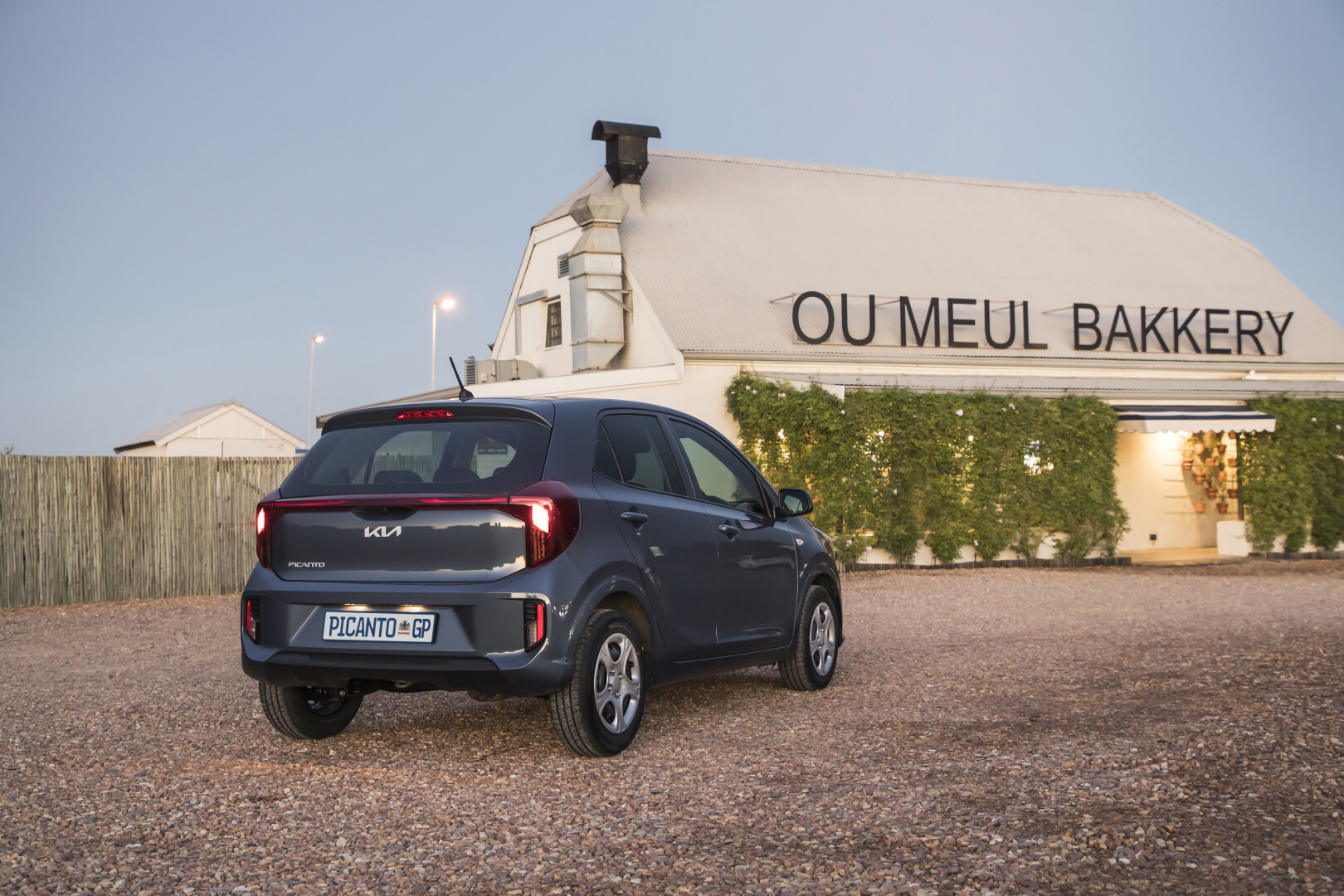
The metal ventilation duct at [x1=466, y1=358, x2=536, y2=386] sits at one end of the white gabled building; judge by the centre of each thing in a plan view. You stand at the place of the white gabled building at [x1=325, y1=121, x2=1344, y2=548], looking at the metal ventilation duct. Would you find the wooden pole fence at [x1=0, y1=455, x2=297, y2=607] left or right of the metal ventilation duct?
left

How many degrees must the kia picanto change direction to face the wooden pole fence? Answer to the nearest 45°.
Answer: approximately 90° to its left

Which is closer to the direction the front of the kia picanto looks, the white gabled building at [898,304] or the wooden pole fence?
the white gabled building

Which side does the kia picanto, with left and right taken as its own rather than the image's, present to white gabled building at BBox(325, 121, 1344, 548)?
front

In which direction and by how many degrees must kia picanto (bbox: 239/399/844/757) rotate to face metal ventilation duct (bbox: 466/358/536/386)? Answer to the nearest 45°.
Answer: approximately 45° to its left

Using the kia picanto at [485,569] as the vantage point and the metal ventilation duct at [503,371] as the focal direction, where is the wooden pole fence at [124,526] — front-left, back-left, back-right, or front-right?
front-left

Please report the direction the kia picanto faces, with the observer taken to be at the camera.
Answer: facing away from the viewer and to the right of the viewer

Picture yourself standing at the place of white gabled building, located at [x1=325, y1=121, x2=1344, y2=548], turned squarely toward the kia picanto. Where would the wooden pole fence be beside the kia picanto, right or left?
right
